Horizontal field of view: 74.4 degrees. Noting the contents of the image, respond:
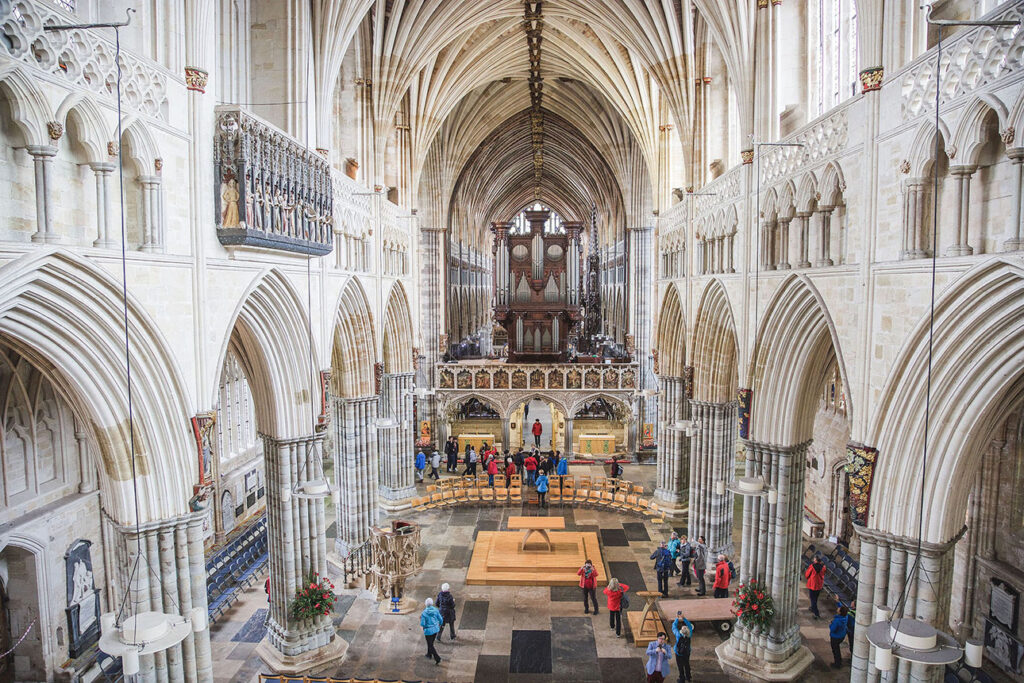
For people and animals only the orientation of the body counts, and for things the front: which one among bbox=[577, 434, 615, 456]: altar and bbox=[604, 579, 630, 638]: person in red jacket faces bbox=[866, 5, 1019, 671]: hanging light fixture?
the altar

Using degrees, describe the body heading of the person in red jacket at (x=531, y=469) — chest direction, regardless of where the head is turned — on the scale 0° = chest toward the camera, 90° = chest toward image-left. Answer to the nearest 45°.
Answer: approximately 180°

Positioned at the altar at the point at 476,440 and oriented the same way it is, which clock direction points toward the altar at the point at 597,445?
the altar at the point at 597,445 is roughly at 9 o'clock from the altar at the point at 476,440.

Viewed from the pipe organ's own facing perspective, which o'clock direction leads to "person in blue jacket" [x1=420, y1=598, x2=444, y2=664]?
The person in blue jacket is roughly at 12 o'clock from the pipe organ.

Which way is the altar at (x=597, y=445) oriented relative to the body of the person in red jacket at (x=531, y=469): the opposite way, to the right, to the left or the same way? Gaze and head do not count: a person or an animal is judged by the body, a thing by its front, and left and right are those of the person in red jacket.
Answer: the opposite way

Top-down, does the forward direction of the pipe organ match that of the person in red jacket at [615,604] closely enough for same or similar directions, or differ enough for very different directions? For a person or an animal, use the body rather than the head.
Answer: very different directions

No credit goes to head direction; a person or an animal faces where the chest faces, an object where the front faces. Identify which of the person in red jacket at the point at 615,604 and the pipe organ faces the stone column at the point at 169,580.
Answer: the pipe organ

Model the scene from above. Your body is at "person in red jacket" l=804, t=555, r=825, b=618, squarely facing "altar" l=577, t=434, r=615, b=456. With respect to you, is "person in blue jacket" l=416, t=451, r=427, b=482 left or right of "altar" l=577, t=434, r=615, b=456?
left

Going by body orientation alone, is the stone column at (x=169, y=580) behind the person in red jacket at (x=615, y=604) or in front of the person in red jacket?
behind

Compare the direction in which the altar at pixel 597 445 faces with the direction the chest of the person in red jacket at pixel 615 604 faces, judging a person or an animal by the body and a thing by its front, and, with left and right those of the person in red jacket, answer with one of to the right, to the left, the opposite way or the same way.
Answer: the opposite way

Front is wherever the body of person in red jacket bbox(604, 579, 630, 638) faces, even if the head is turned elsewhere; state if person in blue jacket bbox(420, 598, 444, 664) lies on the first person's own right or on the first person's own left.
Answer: on the first person's own left

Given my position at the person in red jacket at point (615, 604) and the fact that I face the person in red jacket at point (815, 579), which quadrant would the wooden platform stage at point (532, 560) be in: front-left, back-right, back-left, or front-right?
back-left

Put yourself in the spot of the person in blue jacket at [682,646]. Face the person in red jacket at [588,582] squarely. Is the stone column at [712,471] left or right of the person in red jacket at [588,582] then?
right

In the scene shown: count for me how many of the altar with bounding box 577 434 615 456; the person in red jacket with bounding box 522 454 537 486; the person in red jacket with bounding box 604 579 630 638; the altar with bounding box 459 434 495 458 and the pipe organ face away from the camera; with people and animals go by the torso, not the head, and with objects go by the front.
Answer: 2

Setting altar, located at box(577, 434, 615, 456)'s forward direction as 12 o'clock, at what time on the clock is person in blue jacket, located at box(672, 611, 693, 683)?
The person in blue jacket is roughly at 12 o'clock from the altar.
